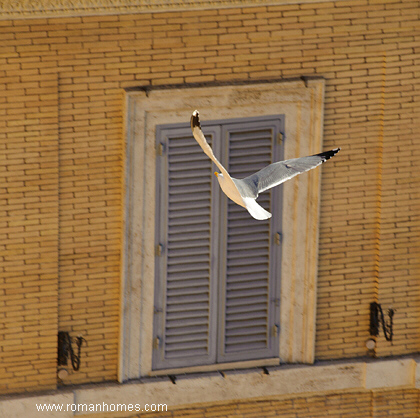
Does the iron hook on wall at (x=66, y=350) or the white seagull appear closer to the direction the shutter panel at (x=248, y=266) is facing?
the white seagull

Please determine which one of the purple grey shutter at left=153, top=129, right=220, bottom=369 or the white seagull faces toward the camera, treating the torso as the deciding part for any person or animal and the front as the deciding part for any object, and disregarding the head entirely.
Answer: the purple grey shutter

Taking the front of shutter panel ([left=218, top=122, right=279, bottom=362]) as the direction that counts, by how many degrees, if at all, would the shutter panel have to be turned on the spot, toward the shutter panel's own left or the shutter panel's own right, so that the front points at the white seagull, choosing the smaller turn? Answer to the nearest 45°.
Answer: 0° — it already faces it

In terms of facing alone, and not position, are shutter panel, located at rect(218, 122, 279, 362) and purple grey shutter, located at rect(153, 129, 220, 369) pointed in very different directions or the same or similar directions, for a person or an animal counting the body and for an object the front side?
same or similar directions

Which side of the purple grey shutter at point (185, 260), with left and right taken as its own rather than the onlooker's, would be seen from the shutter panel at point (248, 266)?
left

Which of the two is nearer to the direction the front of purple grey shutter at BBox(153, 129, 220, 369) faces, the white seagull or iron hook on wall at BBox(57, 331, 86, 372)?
the white seagull

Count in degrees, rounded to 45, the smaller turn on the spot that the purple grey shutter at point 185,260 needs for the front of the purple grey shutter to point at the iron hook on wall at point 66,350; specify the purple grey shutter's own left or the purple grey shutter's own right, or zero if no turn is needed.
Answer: approximately 90° to the purple grey shutter's own right

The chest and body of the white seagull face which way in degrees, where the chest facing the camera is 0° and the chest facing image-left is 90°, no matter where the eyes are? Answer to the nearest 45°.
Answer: approximately 135°

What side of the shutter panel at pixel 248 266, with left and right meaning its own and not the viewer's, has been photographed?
front

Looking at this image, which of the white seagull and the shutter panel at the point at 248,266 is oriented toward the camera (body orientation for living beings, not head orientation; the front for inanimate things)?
the shutter panel

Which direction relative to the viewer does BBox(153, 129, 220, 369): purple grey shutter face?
toward the camera

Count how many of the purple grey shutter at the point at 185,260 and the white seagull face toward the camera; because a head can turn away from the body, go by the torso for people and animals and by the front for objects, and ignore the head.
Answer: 1
